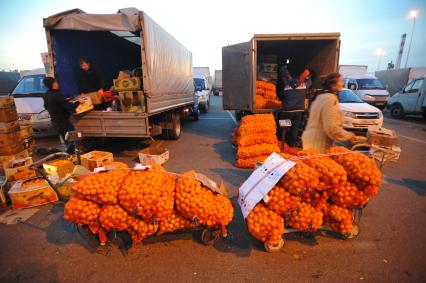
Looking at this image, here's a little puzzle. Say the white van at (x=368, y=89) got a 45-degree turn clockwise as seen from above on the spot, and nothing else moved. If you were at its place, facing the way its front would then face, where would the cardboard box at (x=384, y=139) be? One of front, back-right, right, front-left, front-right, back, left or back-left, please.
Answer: front

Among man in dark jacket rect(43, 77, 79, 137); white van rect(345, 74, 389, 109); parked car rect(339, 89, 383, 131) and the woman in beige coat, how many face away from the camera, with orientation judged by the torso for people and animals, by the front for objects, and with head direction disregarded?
0

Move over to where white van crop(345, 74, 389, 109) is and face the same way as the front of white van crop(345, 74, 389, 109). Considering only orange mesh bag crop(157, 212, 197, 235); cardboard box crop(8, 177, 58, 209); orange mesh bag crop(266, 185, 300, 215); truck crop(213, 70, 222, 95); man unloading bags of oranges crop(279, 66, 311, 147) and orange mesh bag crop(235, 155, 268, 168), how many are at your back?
1

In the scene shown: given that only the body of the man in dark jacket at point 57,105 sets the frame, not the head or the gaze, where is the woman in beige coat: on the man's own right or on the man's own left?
on the man's own right

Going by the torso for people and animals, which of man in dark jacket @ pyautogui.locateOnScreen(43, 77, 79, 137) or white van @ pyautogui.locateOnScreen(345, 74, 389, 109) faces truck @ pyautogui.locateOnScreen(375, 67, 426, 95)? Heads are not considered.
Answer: the man in dark jacket

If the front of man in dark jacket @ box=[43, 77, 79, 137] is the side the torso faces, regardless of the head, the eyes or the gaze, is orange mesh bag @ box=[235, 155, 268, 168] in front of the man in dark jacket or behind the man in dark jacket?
in front

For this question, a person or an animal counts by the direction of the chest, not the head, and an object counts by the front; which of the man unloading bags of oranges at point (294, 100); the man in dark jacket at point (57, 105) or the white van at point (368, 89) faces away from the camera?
the man unloading bags of oranges

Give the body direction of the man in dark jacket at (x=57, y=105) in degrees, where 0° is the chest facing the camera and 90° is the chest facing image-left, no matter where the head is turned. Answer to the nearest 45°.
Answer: approximately 270°

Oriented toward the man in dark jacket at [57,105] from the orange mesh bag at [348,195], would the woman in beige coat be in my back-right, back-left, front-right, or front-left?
front-right

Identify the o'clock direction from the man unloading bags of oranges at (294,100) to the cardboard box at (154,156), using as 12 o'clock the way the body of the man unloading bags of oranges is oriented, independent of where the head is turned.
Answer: The cardboard box is roughly at 8 o'clock from the man unloading bags of oranges.

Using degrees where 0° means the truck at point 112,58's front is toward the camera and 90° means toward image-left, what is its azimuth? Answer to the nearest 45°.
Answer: approximately 225°

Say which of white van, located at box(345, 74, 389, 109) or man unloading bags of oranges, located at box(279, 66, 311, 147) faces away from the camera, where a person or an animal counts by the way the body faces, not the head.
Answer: the man unloading bags of oranges

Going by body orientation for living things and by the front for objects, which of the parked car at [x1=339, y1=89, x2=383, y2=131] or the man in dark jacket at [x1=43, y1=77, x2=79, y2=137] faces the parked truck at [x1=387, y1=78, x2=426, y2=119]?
the man in dark jacket

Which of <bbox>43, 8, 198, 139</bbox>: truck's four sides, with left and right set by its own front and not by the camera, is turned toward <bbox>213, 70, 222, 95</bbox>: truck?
front
